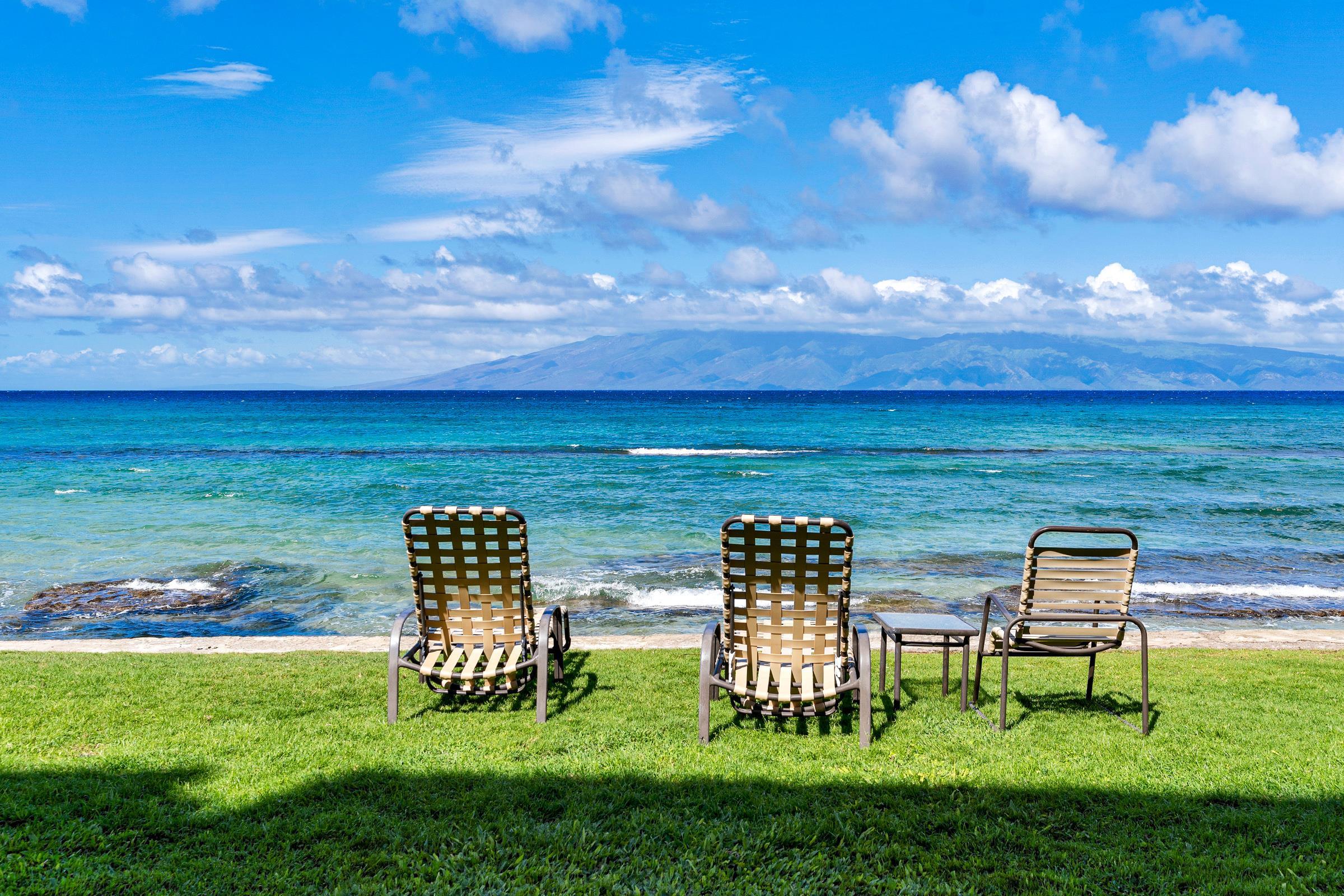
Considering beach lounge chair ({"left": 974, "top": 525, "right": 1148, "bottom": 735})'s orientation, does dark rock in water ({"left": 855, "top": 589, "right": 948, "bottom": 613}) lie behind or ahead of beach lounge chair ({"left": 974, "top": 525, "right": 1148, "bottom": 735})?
ahead

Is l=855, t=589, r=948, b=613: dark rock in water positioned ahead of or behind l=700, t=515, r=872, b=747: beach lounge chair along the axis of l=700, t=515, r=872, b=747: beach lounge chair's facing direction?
ahead

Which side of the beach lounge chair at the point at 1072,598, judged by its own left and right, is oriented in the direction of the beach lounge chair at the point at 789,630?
left

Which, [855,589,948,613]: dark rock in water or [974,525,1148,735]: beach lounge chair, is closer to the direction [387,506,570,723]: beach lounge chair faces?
the dark rock in water

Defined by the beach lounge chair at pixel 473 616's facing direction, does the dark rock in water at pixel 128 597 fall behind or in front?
in front

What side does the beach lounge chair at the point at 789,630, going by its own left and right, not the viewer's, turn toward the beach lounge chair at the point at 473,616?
left

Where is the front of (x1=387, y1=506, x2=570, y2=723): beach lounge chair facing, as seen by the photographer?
facing away from the viewer

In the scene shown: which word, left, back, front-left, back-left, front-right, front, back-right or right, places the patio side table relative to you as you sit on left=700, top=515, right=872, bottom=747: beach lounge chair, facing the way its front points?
front-right

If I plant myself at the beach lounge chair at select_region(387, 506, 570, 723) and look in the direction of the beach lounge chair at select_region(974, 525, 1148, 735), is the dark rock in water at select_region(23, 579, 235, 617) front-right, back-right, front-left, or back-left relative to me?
back-left

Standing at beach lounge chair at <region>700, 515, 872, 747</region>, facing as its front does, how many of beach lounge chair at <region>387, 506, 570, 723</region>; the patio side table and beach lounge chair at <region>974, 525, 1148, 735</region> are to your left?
1

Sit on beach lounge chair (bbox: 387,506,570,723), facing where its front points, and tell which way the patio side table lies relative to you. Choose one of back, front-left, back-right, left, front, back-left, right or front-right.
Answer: right

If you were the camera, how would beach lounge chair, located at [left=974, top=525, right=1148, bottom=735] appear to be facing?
facing away from the viewer and to the left of the viewer

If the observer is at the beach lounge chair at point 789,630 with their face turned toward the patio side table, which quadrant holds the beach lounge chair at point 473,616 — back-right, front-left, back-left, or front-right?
back-left

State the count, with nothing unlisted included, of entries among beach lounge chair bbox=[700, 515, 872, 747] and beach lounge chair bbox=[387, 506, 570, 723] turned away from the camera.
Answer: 2

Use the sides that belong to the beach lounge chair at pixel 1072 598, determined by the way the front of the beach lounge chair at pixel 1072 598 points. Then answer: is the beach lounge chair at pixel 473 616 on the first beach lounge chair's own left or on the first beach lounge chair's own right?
on the first beach lounge chair's own left

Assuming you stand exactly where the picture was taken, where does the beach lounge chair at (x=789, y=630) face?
facing away from the viewer
